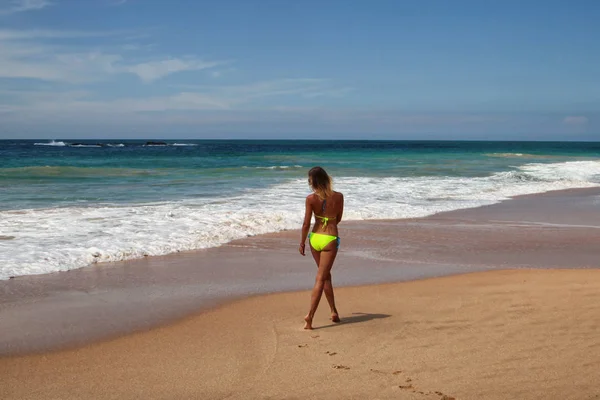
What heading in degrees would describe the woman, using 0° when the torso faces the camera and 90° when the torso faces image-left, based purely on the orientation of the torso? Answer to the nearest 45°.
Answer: approximately 180°
